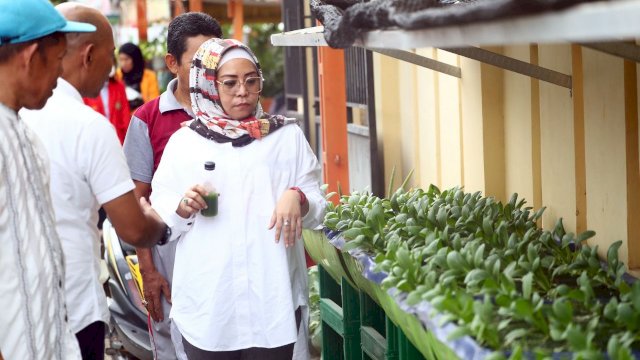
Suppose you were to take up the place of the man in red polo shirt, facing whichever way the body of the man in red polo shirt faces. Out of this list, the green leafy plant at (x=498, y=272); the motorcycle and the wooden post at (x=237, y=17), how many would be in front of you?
1

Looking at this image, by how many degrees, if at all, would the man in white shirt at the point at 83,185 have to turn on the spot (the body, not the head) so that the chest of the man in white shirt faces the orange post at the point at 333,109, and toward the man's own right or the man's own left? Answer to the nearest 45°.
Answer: approximately 45° to the man's own left

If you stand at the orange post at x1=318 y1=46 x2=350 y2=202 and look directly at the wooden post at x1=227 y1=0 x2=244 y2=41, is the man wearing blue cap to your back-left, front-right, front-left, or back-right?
back-left

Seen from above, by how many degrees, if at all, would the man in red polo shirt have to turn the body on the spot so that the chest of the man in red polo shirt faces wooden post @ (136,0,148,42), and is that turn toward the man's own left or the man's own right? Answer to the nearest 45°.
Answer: approximately 135° to the man's own left

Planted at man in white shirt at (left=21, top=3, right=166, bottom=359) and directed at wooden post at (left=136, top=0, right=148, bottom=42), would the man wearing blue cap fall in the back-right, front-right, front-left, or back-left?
back-left

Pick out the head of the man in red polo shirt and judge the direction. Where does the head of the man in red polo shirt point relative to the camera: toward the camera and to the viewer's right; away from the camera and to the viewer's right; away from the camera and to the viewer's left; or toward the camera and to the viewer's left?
toward the camera and to the viewer's right

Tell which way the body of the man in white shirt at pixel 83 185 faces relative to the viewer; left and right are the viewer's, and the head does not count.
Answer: facing away from the viewer and to the right of the viewer

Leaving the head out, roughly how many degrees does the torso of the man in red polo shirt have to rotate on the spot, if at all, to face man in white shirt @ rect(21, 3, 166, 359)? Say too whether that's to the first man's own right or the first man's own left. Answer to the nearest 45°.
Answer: approximately 45° to the first man's own right

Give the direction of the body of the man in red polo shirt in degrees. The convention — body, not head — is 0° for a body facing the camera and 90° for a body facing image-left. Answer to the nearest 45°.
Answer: approximately 315°

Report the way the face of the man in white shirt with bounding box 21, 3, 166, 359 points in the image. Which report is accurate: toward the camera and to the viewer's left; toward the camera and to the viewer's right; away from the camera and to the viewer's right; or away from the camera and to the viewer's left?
away from the camera and to the viewer's right
